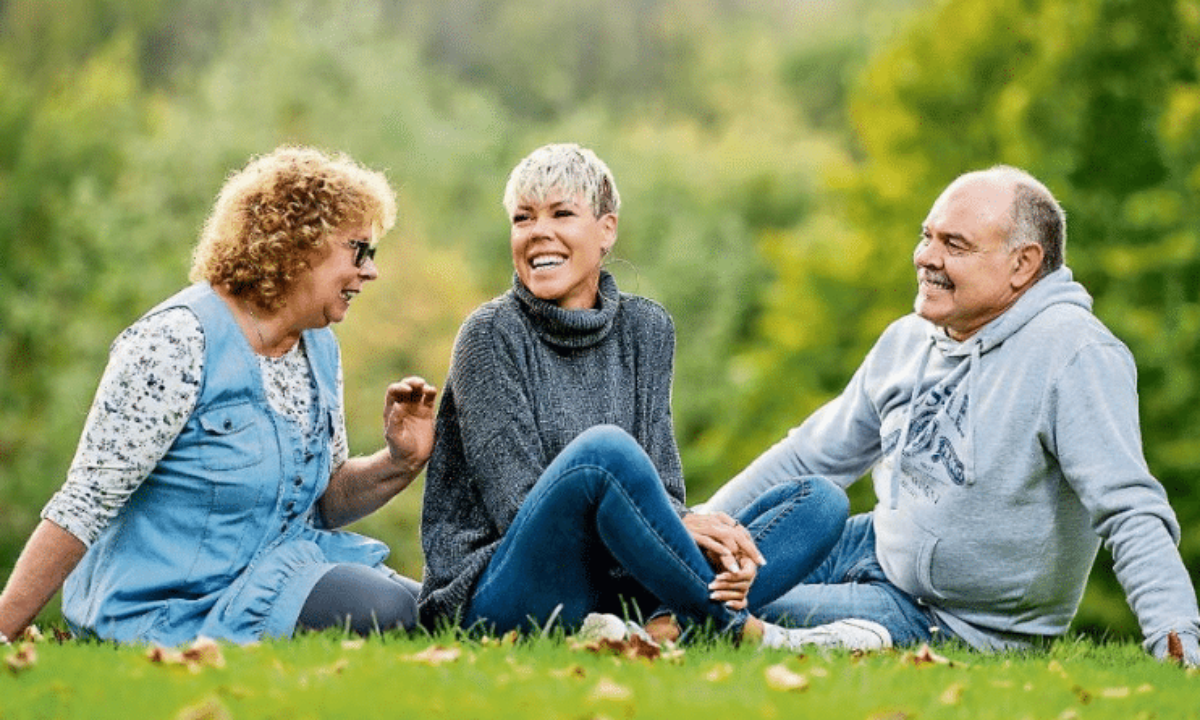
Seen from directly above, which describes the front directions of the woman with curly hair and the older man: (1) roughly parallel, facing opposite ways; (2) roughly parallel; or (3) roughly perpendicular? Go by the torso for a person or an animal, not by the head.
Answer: roughly perpendicular

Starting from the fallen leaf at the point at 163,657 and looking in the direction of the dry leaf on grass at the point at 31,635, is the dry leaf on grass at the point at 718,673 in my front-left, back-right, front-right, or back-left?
back-right

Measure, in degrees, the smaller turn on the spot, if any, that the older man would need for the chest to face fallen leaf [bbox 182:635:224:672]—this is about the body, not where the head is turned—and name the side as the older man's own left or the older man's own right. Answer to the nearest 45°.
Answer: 0° — they already face it

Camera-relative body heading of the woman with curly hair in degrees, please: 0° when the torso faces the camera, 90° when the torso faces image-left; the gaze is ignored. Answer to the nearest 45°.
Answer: approximately 315°

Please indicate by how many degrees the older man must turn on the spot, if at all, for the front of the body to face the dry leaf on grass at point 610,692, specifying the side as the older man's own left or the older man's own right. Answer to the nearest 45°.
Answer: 0° — they already face it

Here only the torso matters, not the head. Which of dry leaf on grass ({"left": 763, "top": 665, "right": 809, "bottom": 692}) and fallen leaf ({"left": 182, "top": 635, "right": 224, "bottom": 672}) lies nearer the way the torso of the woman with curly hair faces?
the dry leaf on grass

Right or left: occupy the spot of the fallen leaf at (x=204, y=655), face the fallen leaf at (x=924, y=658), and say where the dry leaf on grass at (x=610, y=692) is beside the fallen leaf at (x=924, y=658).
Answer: right

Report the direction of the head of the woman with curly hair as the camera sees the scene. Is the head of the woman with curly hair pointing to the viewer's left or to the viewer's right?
to the viewer's right

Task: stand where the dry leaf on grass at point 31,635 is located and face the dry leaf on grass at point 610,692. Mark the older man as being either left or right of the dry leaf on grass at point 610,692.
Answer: left
